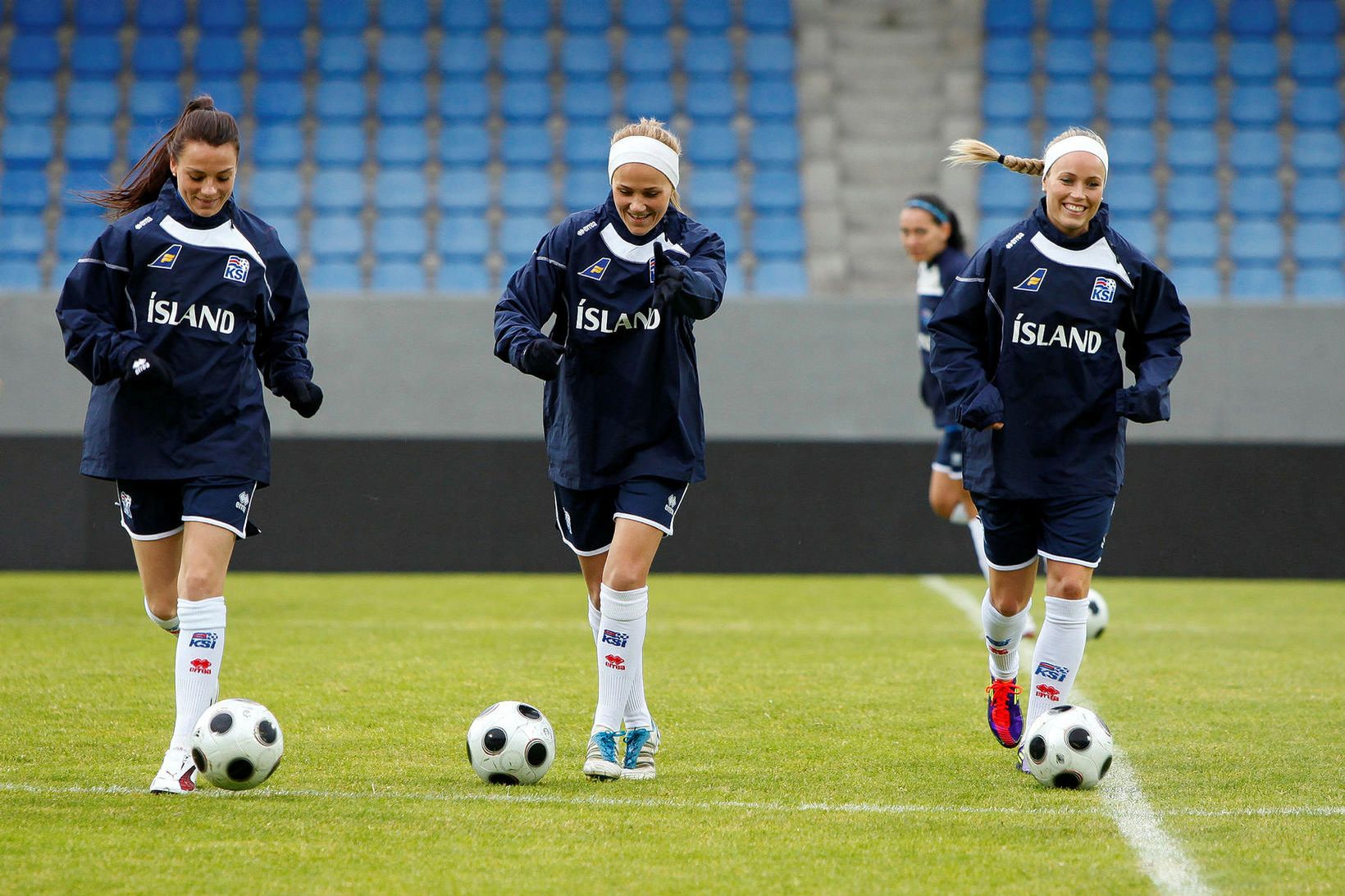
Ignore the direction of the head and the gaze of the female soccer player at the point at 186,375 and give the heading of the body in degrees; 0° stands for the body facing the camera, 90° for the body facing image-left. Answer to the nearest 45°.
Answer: approximately 0°

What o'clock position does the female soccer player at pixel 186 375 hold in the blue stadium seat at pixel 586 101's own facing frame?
The female soccer player is roughly at 12 o'clock from the blue stadium seat.

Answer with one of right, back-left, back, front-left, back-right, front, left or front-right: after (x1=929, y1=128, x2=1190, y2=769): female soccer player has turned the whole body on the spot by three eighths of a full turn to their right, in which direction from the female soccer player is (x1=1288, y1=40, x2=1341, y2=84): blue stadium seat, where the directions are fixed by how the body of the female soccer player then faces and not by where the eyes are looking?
front-right

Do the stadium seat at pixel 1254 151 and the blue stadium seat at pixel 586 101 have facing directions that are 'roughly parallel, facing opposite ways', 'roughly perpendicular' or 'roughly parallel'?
roughly parallel

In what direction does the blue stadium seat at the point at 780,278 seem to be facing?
toward the camera

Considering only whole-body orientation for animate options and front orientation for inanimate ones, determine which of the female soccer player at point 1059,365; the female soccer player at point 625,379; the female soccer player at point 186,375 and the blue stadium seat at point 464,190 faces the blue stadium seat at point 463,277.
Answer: the blue stadium seat at point 464,190

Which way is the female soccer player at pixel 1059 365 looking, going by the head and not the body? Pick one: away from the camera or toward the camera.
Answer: toward the camera

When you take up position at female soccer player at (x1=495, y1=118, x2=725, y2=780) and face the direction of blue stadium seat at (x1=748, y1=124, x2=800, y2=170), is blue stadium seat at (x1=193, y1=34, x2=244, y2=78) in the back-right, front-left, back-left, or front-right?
front-left

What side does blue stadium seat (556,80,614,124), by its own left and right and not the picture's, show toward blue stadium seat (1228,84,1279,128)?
left

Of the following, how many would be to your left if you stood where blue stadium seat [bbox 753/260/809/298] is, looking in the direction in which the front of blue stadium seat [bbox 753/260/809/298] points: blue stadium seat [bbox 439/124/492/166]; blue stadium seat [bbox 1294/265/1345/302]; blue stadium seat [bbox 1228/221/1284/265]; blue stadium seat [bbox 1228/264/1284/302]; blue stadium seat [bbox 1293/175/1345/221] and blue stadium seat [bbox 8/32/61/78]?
4

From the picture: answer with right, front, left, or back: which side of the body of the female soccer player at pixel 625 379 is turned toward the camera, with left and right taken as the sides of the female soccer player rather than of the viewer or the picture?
front

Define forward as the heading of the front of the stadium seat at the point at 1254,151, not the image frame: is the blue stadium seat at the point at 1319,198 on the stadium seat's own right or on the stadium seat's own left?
on the stadium seat's own left

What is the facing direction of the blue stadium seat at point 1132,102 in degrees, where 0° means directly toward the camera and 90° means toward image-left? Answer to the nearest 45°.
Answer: approximately 0°

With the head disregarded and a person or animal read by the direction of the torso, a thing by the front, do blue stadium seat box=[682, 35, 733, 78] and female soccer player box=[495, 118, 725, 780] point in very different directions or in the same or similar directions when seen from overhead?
same or similar directions

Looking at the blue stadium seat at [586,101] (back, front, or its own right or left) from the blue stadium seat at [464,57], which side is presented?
right

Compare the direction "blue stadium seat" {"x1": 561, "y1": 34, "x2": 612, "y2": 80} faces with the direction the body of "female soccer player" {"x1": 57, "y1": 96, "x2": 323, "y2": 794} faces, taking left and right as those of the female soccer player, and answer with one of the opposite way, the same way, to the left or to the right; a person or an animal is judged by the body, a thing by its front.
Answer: the same way

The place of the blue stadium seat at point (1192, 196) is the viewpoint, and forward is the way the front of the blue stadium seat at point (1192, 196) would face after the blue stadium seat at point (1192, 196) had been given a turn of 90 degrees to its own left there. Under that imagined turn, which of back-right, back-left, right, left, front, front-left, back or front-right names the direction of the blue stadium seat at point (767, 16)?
back
